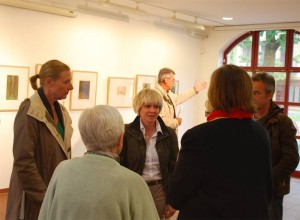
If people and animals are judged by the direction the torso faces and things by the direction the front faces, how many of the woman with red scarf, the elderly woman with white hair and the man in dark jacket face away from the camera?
2

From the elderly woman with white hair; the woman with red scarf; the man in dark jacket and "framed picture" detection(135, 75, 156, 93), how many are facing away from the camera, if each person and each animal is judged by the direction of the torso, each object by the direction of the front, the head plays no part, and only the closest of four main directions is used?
2

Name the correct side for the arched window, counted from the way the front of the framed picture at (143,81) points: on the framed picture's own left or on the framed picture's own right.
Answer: on the framed picture's own left

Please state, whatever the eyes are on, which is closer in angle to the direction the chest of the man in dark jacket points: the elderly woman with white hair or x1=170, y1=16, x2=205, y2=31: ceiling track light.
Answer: the elderly woman with white hair

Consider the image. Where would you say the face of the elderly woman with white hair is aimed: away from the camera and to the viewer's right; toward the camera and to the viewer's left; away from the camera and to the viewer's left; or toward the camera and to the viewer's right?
away from the camera and to the viewer's right

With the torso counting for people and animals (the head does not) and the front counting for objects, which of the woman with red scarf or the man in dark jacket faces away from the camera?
the woman with red scarf

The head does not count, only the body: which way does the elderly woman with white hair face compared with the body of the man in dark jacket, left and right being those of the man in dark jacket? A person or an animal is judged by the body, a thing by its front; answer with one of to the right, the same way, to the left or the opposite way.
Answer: to the right

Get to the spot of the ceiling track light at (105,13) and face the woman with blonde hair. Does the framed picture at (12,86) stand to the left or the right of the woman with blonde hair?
right

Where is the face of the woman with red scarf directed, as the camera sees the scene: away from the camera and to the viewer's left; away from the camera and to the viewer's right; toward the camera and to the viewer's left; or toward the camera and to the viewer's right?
away from the camera and to the viewer's left

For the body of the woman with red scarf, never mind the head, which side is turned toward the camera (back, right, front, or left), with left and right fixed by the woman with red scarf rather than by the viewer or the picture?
back

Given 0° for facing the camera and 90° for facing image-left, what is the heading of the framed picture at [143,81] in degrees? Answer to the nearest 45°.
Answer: approximately 315°

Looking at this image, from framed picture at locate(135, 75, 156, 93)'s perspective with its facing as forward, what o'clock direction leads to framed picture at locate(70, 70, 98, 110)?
framed picture at locate(70, 70, 98, 110) is roughly at 3 o'clock from framed picture at locate(135, 75, 156, 93).

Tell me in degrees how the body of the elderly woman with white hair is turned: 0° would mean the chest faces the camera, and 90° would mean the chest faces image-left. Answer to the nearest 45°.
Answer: approximately 180°
